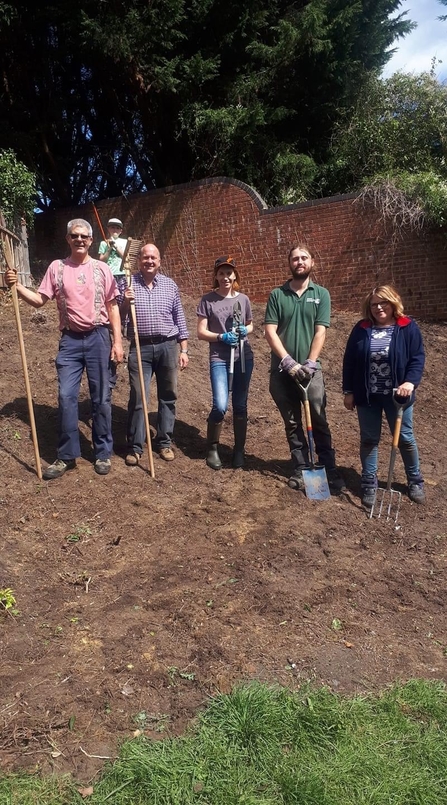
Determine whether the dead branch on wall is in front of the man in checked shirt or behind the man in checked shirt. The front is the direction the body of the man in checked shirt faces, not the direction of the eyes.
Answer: behind

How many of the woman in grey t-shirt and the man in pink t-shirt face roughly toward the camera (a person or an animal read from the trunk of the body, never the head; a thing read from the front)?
2

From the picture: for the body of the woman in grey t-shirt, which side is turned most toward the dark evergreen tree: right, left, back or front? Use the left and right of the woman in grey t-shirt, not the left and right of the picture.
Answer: back

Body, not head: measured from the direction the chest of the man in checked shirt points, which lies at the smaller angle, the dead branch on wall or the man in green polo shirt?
the man in green polo shirt

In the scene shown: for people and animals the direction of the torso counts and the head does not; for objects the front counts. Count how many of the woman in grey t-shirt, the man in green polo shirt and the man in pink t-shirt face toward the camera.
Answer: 3

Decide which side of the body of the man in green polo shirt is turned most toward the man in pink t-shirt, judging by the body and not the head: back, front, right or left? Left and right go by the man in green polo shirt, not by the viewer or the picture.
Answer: right

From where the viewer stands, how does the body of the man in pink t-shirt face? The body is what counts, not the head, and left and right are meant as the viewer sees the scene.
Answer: facing the viewer

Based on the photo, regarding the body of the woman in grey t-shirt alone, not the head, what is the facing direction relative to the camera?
toward the camera

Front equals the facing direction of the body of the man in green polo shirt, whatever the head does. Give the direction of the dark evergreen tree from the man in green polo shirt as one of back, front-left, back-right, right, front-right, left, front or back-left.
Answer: back
